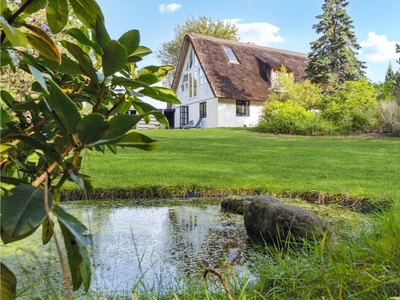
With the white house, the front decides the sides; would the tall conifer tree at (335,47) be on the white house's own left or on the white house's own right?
on the white house's own left

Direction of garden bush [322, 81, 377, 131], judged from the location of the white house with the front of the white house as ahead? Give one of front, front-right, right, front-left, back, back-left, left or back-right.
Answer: left

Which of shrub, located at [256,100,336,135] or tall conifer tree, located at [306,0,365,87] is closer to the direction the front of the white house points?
the shrub

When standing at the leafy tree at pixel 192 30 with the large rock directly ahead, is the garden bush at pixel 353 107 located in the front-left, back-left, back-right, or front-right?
front-left

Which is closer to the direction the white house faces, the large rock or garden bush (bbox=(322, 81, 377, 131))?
the large rock

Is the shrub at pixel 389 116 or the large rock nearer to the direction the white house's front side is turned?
the large rock

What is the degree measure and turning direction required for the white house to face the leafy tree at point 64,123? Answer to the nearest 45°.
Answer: approximately 45° to its left

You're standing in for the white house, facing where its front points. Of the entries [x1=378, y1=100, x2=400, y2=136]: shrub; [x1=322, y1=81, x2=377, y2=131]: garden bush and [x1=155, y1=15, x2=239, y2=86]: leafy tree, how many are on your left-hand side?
2

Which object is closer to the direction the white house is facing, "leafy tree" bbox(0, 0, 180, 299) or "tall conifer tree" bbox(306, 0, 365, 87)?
the leafy tree

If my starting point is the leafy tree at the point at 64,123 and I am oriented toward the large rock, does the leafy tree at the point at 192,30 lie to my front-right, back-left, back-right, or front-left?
front-left

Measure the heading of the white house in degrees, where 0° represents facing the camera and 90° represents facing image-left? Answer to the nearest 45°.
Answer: approximately 45°

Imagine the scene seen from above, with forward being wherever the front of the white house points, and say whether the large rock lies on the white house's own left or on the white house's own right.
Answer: on the white house's own left

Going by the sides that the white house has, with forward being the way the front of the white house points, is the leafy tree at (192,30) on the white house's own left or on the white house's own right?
on the white house's own right

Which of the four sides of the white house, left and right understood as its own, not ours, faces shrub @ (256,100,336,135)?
left

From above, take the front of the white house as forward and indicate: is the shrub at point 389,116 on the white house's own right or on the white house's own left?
on the white house's own left

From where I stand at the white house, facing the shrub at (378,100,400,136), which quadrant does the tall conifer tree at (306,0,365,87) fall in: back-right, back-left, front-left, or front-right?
front-left
